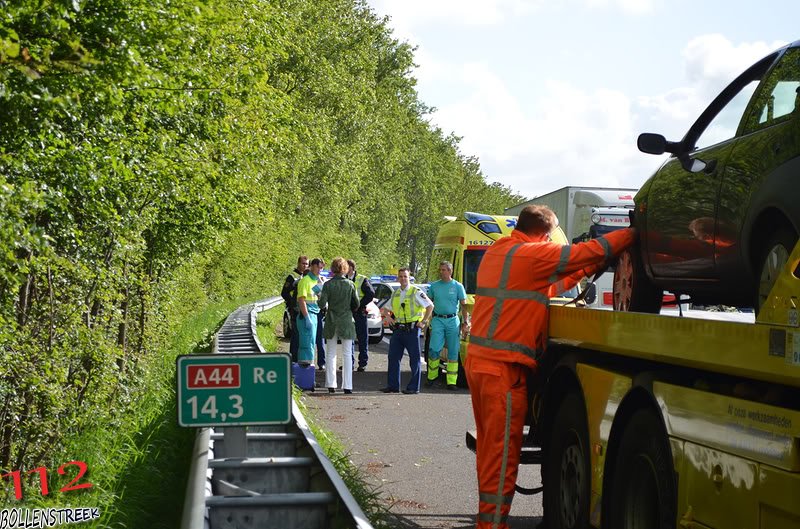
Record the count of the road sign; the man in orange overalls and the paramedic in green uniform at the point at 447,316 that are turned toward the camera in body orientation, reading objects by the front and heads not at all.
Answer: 2

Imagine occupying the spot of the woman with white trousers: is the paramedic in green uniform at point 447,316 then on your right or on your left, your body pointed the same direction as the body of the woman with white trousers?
on your right

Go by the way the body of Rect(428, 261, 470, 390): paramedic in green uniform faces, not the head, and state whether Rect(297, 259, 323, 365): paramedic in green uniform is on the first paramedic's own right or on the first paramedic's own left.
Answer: on the first paramedic's own right

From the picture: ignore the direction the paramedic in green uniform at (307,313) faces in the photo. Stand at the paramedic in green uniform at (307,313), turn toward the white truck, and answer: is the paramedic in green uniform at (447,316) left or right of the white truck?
right

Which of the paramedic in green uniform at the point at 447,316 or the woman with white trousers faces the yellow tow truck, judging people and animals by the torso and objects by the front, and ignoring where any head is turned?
the paramedic in green uniform

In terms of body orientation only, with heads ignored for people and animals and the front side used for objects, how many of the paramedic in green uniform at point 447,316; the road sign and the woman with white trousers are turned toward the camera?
2

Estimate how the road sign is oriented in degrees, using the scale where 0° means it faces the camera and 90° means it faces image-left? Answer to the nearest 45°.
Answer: approximately 0°

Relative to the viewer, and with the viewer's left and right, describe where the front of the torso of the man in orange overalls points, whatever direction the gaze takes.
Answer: facing away from the viewer and to the right of the viewer

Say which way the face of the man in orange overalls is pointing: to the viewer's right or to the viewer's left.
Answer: to the viewer's right
